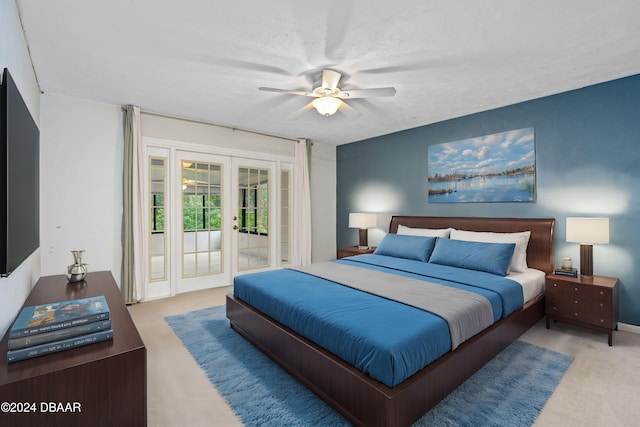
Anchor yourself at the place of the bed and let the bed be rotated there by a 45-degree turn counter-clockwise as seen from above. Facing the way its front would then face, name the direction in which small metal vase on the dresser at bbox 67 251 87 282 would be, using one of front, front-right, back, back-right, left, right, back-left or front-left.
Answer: right

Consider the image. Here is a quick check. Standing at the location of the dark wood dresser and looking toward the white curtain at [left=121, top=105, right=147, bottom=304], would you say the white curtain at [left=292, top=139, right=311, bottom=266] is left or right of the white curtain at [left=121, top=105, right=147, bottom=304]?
right

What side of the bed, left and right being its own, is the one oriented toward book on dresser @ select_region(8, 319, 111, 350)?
front

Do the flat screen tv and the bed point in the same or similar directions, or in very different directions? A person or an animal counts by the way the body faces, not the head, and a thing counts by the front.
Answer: very different directions

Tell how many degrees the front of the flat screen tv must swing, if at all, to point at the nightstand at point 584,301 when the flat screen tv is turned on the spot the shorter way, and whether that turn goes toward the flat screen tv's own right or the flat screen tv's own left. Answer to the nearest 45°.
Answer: approximately 45° to the flat screen tv's own right

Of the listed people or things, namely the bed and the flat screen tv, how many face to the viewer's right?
1

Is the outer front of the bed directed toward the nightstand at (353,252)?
no

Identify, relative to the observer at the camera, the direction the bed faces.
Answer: facing the viewer and to the left of the viewer

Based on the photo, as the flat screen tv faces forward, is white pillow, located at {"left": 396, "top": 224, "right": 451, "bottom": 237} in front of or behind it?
in front

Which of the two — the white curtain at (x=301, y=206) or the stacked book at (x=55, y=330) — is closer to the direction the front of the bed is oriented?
the stacked book

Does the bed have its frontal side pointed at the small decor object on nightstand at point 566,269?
no

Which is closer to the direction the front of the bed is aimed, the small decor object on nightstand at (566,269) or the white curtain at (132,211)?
the white curtain

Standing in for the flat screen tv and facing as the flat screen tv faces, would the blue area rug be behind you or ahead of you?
ahead

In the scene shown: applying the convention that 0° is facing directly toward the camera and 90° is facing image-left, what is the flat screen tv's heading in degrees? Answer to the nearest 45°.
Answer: approximately 270°
